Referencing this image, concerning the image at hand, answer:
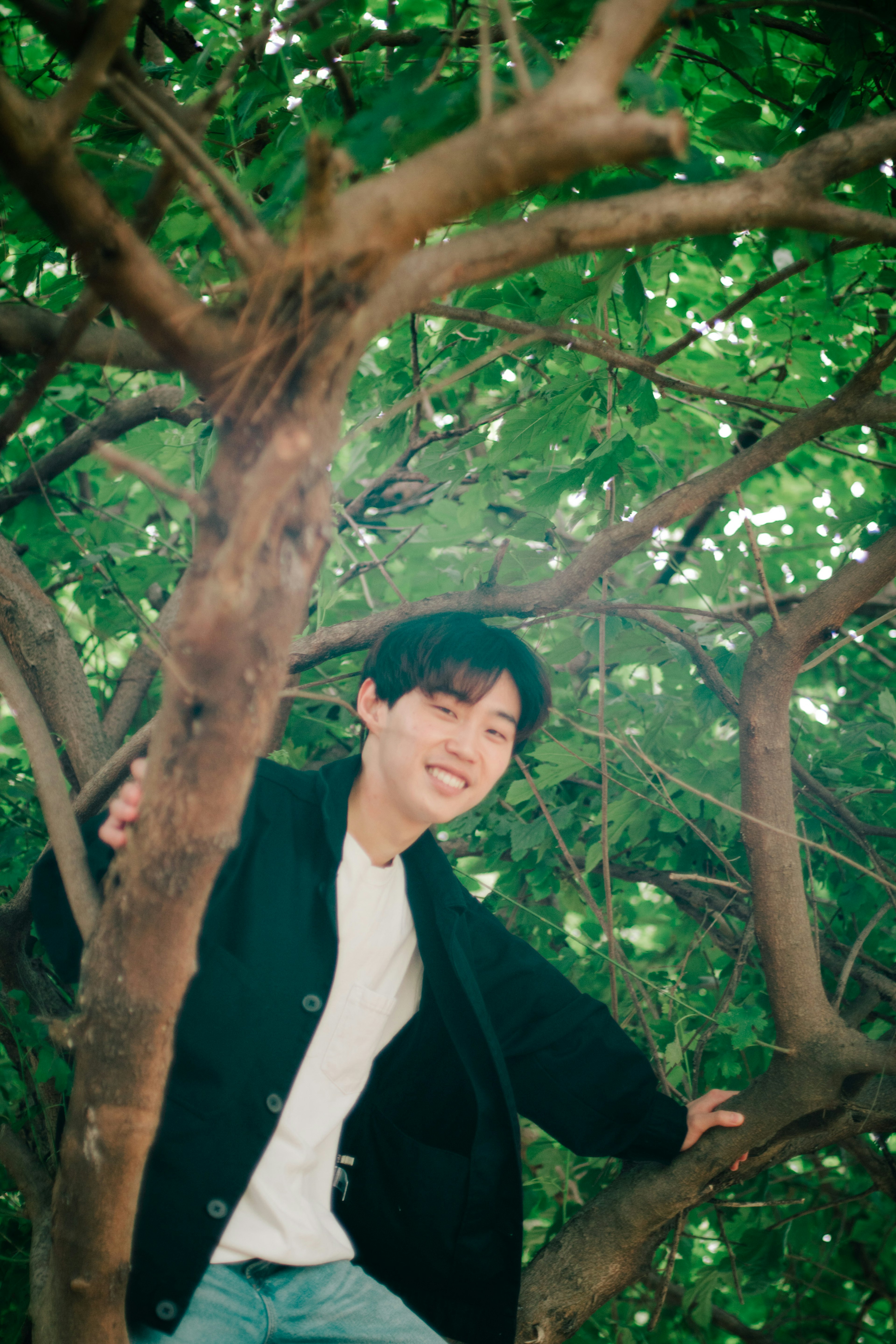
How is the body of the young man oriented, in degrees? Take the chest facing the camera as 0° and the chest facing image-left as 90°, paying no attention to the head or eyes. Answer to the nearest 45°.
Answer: approximately 0°
